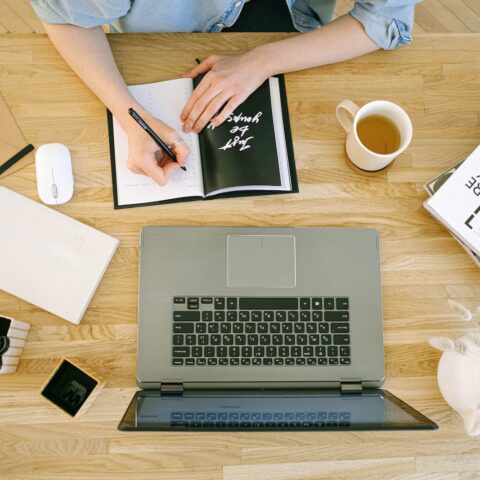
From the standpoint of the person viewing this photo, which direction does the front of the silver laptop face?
facing away from the viewer
